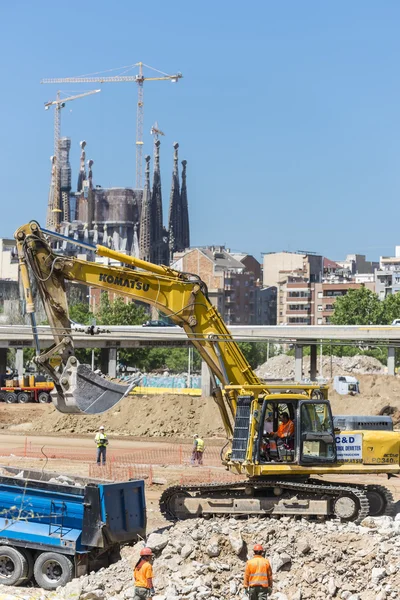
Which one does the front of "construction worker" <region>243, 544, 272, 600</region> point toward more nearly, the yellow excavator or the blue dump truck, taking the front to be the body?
the yellow excavator

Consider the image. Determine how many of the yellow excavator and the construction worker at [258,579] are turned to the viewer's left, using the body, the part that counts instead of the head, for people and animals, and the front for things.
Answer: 1

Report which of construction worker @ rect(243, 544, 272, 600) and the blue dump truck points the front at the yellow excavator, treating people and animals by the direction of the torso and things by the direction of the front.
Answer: the construction worker

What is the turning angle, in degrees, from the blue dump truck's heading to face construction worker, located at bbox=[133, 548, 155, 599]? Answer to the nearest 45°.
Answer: approximately 135° to its left

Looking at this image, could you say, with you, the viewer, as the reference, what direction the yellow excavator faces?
facing to the left of the viewer

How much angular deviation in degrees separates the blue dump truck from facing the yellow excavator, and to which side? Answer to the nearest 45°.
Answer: approximately 90° to its right

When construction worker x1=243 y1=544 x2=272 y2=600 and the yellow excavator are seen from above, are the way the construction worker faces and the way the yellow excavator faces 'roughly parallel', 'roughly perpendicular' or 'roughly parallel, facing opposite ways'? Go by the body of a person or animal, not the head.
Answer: roughly perpendicular

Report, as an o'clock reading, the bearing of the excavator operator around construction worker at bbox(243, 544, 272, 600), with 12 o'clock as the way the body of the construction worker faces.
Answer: The excavator operator is roughly at 12 o'clock from the construction worker.

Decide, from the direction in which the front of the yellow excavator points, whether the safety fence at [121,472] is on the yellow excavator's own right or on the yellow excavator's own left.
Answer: on the yellow excavator's own right

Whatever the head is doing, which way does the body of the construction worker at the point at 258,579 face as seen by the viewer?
away from the camera

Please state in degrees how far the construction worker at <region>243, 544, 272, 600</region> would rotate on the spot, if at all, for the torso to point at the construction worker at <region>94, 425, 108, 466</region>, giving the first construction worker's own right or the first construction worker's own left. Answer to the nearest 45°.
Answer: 0° — they already face them

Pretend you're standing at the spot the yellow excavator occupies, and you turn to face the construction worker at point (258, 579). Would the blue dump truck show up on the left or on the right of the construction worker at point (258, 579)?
right

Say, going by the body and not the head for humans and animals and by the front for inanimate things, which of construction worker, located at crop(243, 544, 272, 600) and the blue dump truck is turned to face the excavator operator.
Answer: the construction worker

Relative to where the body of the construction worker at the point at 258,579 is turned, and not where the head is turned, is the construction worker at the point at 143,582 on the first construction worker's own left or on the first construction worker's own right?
on the first construction worker's own left

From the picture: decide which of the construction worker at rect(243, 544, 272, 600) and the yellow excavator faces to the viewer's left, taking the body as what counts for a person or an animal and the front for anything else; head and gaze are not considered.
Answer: the yellow excavator

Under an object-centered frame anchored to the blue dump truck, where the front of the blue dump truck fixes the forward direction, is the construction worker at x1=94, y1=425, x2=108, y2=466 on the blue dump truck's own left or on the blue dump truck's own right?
on the blue dump truck's own right
